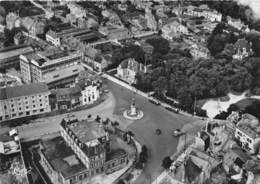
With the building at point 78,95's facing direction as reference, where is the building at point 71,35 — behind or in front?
behind

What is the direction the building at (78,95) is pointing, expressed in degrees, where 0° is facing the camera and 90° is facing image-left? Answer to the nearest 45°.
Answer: approximately 315°

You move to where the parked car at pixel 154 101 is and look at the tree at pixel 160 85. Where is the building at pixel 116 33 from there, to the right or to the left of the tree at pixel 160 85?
left

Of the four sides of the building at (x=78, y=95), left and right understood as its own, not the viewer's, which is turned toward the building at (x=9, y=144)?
right

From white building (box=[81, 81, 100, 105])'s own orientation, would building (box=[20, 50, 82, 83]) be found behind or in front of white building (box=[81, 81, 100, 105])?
behind

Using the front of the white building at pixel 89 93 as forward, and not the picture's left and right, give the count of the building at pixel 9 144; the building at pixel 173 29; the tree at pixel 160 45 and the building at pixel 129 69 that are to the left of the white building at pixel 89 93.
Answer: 3

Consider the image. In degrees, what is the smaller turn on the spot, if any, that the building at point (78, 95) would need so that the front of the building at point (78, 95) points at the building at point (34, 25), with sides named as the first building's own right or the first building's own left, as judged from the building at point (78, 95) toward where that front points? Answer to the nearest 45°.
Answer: approximately 135° to the first building's own left

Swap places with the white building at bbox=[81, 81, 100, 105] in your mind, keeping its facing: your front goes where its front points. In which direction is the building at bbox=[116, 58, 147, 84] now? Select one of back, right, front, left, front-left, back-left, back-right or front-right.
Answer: left

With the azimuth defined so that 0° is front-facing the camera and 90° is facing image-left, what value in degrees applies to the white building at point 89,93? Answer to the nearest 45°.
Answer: approximately 315°

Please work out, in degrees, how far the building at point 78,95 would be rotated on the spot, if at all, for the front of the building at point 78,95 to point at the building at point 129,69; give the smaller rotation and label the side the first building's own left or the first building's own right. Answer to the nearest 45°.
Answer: approximately 90° to the first building's own left

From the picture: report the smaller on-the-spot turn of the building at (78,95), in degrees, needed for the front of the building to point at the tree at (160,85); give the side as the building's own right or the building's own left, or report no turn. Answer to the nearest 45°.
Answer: approximately 45° to the building's own left
